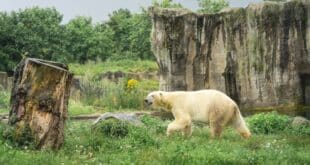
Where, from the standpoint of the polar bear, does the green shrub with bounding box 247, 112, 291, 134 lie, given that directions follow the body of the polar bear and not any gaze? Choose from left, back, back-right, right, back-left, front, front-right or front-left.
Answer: back-right

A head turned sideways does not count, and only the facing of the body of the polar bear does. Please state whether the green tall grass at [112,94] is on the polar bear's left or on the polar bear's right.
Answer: on the polar bear's right

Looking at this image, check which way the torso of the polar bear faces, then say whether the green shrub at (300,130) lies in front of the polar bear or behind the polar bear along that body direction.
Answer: behind

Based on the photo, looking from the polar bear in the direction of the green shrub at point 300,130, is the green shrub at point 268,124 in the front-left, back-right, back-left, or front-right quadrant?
front-left

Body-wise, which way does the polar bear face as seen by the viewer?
to the viewer's left

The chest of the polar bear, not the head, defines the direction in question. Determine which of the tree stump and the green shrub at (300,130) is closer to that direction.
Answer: the tree stump
